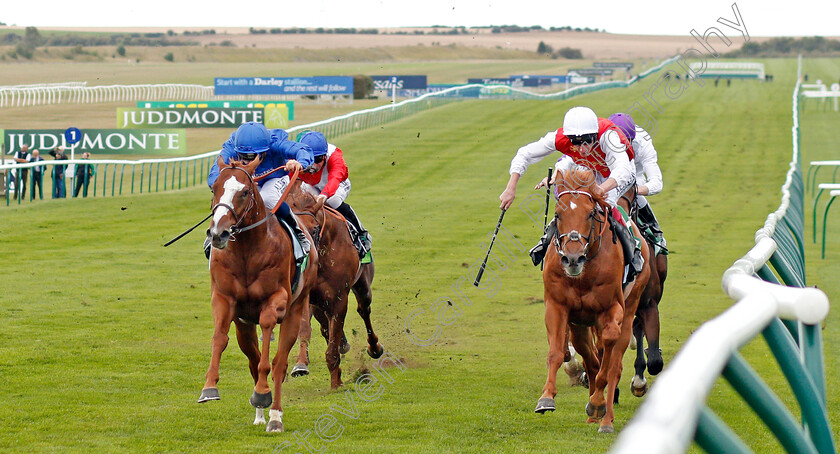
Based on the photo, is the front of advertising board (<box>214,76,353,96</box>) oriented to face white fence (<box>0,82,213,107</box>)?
no

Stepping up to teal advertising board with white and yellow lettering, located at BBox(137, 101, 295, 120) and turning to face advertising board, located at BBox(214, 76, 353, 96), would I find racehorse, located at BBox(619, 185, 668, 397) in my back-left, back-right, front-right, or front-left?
back-right

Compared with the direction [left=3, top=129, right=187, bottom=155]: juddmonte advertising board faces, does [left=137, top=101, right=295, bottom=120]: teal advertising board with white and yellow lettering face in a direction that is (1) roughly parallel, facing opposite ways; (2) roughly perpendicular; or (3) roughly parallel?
roughly parallel

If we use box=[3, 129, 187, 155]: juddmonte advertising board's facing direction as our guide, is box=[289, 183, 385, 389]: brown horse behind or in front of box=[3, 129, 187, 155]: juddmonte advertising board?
in front

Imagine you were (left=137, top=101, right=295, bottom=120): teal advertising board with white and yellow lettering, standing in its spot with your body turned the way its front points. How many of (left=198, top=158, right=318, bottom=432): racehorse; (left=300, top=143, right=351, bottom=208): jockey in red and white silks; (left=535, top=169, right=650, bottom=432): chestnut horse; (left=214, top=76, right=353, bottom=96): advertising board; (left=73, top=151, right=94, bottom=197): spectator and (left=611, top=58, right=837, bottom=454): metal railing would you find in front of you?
5

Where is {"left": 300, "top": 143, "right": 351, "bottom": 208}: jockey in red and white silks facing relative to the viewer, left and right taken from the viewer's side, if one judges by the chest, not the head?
facing the viewer and to the left of the viewer

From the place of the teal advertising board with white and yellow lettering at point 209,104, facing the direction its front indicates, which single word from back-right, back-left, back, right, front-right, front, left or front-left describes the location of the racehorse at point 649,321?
front

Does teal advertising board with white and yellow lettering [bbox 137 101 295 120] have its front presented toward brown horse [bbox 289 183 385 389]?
yes

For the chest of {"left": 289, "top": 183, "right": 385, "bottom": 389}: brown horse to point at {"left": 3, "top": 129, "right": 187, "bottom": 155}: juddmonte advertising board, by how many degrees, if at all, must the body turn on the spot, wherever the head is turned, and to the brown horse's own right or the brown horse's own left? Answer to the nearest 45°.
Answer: approximately 135° to the brown horse's own right

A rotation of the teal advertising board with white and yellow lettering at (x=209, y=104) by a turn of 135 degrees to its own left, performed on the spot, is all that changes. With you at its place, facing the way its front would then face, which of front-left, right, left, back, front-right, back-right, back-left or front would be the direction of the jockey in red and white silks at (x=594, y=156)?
back-right

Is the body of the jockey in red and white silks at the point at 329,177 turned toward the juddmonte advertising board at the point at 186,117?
no

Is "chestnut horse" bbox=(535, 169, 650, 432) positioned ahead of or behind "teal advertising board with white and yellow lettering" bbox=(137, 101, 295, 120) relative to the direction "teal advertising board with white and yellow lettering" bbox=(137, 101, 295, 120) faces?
ahead

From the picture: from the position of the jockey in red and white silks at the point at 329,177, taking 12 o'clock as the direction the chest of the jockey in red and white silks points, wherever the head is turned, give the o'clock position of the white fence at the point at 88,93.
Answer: The white fence is roughly at 4 o'clock from the jockey in red and white silks.

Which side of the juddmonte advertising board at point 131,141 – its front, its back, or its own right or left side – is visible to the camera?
front

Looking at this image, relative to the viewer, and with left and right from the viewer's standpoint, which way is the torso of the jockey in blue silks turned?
facing the viewer

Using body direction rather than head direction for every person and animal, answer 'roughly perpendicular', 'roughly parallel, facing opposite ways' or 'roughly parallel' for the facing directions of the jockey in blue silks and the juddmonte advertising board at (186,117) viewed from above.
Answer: roughly parallel
